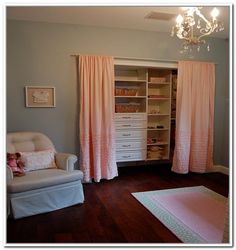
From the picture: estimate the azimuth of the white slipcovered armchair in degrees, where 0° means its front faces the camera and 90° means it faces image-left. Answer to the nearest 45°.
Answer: approximately 315°

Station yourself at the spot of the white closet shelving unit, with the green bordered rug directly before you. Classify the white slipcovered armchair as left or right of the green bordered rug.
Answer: right

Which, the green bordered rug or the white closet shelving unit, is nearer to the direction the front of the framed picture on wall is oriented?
the green bordered rug

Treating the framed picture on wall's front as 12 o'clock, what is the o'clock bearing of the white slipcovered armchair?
The white slipcovered armchair is roughly at 12 o'clock from the framed picture on wall.

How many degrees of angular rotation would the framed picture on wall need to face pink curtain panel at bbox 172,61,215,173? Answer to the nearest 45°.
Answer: approximately 90° to its left

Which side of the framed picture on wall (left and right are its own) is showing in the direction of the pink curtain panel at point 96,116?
left

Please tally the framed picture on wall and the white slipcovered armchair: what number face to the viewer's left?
0

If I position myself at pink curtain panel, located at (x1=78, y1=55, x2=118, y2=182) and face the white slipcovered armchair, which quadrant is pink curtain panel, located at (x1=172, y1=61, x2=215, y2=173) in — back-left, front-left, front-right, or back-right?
back-left

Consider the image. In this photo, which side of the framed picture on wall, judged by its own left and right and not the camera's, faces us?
front

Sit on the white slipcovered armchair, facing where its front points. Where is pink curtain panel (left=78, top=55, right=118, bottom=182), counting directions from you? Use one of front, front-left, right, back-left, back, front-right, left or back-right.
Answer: left
